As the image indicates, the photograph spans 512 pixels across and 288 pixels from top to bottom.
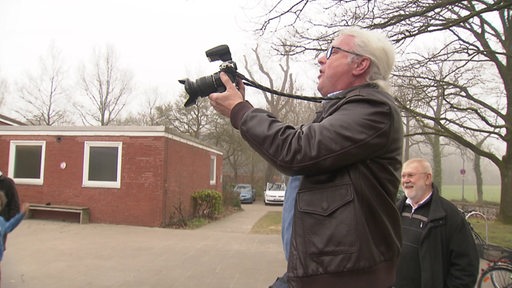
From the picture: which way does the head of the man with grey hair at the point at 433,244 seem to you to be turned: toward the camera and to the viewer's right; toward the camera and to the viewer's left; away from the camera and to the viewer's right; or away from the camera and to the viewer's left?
toward the camera and to the viewer's left

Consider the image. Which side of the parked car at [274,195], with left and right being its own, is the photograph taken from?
front

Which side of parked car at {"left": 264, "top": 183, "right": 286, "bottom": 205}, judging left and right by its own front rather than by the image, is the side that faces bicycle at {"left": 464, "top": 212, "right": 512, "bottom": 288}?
front

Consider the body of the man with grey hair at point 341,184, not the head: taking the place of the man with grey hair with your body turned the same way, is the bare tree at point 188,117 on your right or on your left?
on your right

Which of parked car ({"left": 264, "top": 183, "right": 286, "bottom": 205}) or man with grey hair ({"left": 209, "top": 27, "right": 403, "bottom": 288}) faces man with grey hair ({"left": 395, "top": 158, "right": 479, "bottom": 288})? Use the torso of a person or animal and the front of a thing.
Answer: the parked car

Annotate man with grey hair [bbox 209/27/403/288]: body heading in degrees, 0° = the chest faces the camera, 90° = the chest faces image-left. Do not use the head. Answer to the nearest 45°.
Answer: approximately 90°

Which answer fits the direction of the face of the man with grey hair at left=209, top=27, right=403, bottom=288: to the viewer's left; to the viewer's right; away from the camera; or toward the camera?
to the viewer's left

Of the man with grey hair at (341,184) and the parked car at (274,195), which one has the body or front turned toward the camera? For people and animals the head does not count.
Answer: the parked car

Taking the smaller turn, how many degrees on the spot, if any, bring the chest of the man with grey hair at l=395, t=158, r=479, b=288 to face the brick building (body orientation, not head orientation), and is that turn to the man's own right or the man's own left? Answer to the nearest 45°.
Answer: approximately 90° to the man's own right

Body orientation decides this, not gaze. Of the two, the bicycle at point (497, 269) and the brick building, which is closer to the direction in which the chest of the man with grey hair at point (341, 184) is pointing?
the brick building

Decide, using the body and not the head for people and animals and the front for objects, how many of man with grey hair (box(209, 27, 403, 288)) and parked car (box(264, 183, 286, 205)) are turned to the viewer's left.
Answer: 1

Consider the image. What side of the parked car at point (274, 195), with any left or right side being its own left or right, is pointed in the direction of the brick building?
front

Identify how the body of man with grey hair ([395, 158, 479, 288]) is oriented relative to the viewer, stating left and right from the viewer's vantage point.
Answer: facing the viewer and to the left of the viewer

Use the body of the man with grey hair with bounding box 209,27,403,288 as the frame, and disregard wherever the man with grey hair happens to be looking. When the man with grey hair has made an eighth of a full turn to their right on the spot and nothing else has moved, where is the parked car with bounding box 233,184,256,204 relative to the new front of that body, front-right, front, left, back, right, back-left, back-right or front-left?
front-right

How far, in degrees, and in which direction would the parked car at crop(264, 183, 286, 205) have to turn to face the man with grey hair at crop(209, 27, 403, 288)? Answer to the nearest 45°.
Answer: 0° — it already faces them

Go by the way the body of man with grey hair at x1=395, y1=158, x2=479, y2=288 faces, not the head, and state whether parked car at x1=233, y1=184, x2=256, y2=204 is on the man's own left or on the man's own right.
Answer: on the man's own right

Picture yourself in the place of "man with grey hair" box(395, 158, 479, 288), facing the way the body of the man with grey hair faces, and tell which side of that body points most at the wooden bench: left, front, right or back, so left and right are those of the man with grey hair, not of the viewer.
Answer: right
